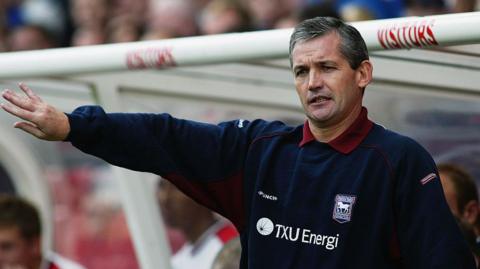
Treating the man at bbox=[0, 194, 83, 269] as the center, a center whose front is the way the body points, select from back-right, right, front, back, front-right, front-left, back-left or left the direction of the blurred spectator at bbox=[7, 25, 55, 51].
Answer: back-right

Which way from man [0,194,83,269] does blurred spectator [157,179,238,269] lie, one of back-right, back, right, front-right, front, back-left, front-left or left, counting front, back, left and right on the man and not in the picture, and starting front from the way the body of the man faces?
left

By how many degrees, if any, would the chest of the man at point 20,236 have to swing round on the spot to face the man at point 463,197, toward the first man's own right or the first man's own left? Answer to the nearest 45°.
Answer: approximately 90° to the first man's own left

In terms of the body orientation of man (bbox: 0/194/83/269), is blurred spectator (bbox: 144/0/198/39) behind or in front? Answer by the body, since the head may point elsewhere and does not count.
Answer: behind

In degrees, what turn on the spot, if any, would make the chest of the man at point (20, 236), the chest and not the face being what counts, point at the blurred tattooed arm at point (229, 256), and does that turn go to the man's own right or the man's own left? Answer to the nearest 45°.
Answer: approximately 90° to the man's own left

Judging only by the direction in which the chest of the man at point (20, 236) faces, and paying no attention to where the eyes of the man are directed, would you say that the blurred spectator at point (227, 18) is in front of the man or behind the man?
behind

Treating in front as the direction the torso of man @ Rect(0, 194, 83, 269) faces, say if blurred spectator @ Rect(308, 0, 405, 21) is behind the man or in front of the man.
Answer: behind

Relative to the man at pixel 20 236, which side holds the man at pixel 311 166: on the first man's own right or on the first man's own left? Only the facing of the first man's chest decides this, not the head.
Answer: on the first man's own left

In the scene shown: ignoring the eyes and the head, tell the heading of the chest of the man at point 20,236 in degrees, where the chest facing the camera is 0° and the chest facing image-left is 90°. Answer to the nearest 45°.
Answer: approximately 45°
